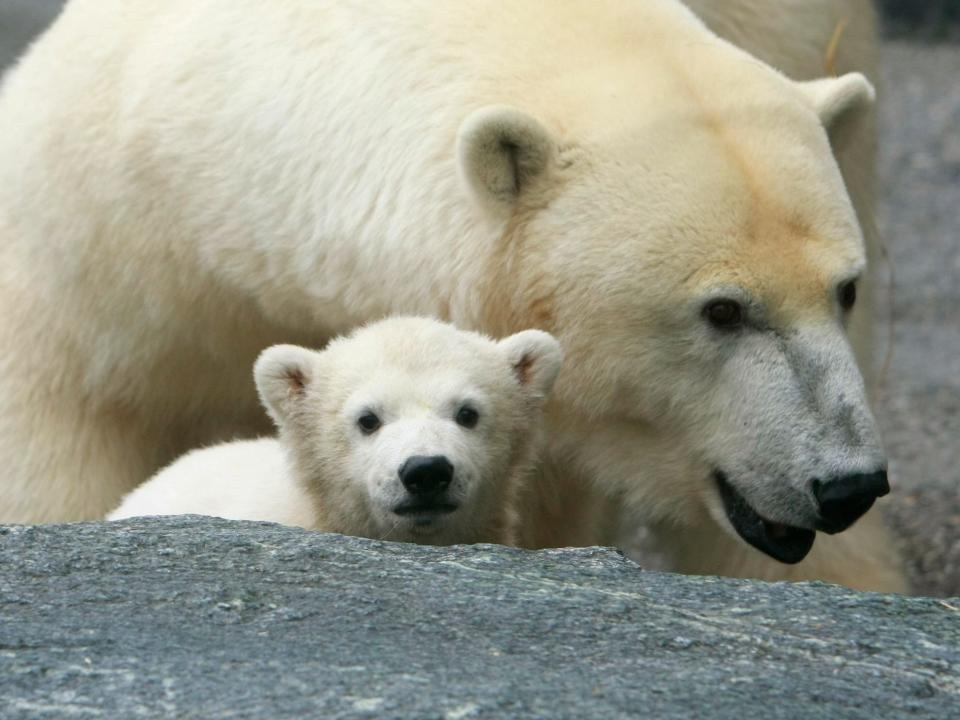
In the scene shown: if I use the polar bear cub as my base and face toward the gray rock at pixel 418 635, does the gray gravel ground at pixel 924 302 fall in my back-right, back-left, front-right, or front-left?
back-left

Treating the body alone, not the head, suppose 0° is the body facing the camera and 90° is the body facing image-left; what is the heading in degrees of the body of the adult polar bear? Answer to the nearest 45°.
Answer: approximately 315°

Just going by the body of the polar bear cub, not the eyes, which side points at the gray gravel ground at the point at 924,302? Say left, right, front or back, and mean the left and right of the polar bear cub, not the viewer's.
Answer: left

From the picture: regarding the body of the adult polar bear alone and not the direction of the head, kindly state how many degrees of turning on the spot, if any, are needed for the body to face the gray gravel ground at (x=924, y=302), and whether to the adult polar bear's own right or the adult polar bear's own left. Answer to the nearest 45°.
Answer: approximately 90° to the adult polar bear's own left

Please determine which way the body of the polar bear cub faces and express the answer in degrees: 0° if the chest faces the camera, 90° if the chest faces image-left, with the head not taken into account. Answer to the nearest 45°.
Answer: approximately 315°
